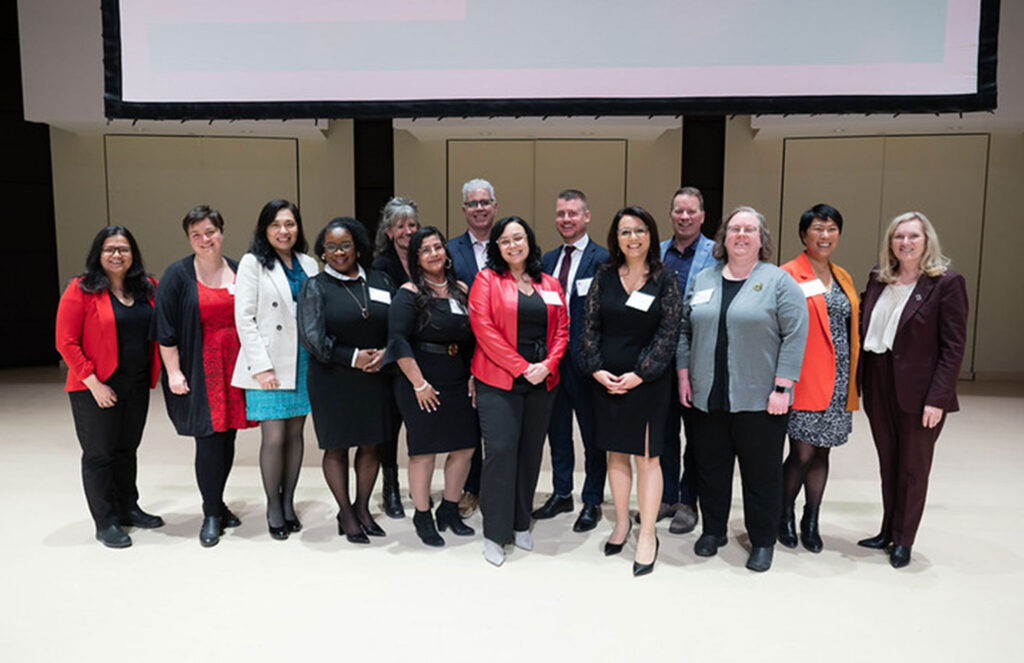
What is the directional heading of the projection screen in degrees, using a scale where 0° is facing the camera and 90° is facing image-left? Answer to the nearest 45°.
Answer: approximately 0°

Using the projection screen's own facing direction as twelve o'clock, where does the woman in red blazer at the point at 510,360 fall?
The woman in red blazer is roughly at 12 o'clock from the projection screen.

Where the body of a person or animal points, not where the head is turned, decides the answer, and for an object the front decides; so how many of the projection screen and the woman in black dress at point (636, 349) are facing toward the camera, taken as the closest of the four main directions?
2
